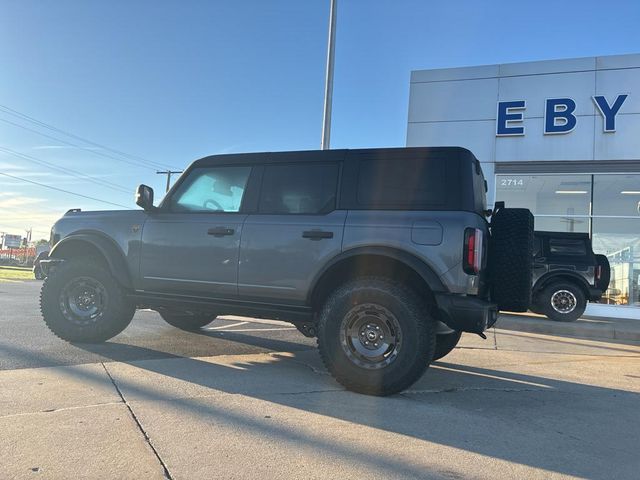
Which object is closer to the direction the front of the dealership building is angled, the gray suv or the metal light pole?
the gray suv

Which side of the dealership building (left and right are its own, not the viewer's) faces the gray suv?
front

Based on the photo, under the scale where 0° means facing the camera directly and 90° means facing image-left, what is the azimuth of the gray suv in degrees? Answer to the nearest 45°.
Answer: approximately 135°

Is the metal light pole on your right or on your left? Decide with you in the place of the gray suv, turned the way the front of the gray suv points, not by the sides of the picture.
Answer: on your right

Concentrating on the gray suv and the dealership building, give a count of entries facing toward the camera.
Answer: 1

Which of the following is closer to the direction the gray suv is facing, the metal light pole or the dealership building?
the metal light pole

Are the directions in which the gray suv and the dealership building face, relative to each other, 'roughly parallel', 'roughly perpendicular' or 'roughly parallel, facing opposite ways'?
roughly perpendicular

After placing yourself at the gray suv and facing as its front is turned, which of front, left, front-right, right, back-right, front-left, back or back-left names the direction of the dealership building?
right

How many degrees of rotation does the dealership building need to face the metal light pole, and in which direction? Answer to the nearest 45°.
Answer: approximately 45° to its right
